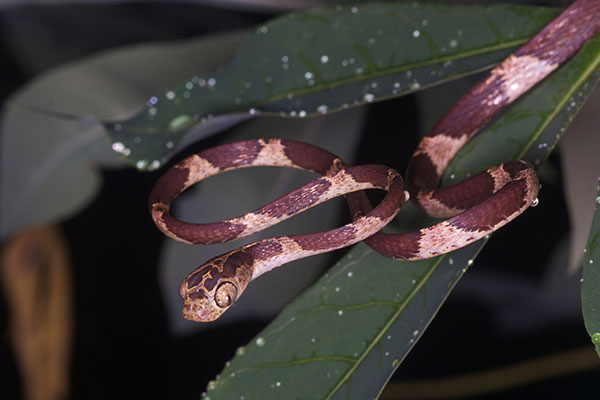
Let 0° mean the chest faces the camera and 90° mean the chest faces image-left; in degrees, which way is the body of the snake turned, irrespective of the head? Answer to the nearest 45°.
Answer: approximately 45°

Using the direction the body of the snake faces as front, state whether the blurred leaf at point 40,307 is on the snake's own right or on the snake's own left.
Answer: on the snake's own right

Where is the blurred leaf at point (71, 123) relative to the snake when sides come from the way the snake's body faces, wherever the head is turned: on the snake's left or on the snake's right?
on the snake's right
